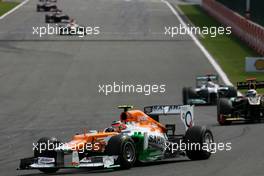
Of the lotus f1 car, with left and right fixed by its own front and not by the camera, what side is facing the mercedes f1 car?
back

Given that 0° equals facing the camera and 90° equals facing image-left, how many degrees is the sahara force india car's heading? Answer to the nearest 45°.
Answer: approximately 45°

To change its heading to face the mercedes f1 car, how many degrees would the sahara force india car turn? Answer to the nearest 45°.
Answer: approximately 135° to its right

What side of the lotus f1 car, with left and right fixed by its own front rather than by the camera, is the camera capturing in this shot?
front
